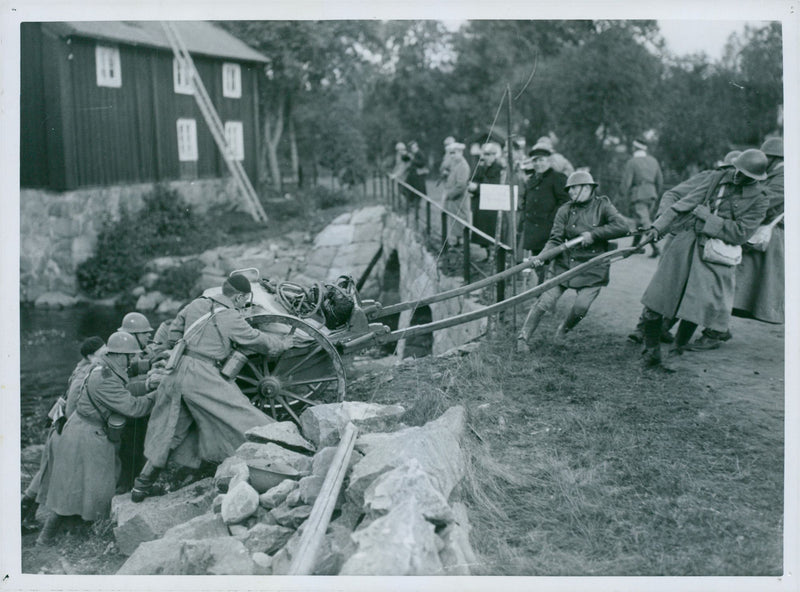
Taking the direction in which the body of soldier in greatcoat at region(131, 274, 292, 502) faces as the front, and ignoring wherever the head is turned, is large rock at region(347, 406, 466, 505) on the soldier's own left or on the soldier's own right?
on the soldier's own right

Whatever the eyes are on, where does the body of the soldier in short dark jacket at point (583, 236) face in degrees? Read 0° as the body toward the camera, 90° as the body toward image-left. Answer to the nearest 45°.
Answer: approximately 45°

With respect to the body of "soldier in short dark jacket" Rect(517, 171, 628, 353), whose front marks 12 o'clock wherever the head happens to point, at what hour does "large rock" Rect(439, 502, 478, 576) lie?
The large rock is roughly at 11 o'clock from the soldier in short dark jacket.

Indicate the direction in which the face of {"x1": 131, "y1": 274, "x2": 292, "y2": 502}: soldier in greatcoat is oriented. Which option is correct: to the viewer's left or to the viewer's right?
to the viewer's right

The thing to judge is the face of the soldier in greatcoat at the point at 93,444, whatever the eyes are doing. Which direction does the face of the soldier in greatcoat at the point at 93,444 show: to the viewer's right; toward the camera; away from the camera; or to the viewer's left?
to the viewer's right

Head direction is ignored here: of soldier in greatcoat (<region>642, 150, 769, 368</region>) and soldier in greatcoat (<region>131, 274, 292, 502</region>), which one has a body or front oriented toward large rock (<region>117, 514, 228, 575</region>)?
soldier in greatcoat (<region>642, 150, 769, 368</region>)

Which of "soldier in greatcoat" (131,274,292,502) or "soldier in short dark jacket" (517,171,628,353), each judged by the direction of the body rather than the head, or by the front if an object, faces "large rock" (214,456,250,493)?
"soldier in short dark jacket" (517,171,628,353)

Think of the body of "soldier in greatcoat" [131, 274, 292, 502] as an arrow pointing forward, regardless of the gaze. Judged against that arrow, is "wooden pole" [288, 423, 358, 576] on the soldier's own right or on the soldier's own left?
on the soldier's own right
